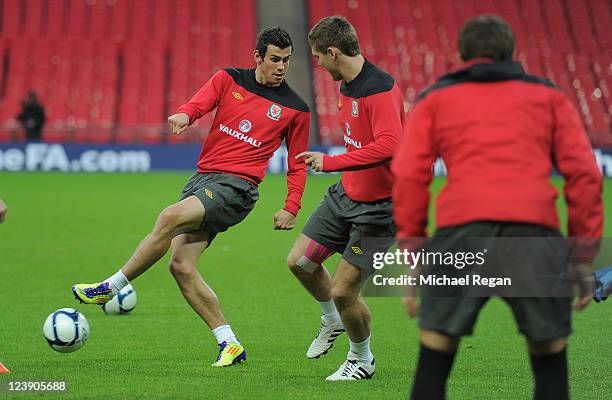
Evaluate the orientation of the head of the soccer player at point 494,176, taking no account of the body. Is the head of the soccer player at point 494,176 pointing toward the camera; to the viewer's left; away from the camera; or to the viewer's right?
away from the camera

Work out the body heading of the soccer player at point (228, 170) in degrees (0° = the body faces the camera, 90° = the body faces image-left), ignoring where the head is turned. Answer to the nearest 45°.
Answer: approximately 0°

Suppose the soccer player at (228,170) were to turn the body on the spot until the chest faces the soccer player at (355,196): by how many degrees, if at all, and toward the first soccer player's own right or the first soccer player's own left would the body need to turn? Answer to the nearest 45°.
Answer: approximately 45° to the first soccer player's own left

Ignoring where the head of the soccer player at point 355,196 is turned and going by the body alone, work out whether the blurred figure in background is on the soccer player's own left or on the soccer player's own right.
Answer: on the soccer player's own right

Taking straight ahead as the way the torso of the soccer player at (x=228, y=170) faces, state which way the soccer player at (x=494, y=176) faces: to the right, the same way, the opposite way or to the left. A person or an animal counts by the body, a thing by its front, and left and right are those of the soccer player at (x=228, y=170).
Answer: the opposite way

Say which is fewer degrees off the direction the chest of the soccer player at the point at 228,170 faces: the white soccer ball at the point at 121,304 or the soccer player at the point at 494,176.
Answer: the soccer player

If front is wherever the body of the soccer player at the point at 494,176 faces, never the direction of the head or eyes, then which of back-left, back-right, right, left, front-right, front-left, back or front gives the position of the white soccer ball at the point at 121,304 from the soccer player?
front-left

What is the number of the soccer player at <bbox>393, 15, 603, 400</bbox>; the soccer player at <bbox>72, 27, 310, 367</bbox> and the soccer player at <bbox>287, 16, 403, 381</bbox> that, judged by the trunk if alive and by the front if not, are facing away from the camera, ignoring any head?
1

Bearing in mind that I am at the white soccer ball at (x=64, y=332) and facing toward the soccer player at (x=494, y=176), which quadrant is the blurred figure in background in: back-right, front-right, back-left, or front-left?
back-left

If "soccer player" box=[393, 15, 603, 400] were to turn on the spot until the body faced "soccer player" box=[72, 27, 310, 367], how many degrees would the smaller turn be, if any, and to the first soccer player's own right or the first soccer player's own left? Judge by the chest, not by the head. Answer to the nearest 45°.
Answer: approximately 45° to the first soccer player's own left

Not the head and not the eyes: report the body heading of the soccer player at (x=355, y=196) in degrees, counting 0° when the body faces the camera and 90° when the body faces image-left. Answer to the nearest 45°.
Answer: approximately 45°

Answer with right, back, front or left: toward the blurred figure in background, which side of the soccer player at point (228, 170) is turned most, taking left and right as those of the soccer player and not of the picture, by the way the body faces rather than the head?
back

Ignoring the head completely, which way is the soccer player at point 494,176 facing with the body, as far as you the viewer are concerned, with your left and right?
facing away from the viewer
